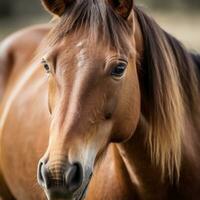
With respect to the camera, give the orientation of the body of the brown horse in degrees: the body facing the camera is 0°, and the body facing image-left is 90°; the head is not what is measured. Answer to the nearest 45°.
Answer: approximately 315°
